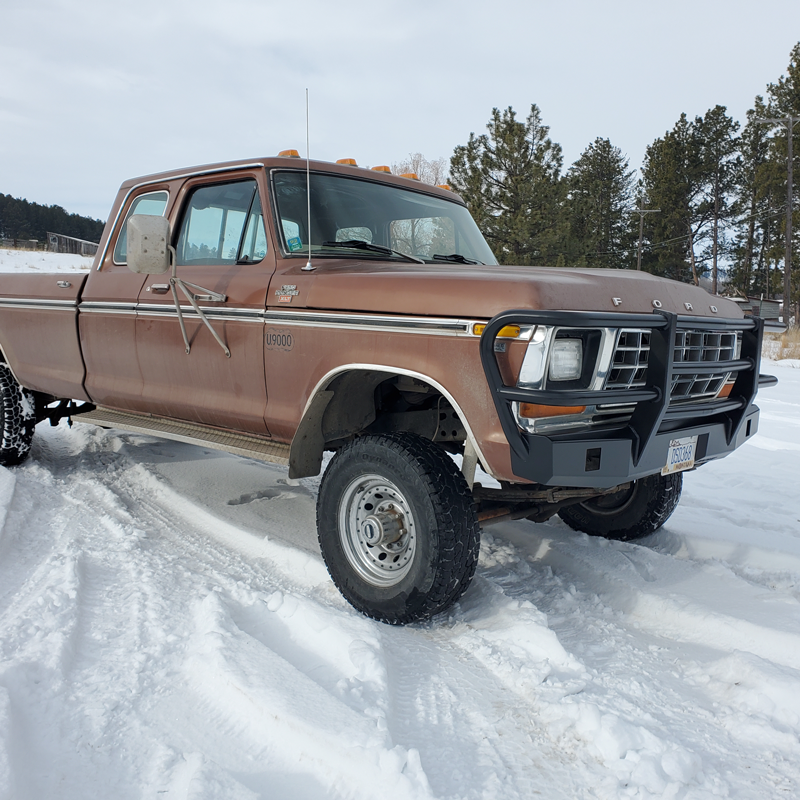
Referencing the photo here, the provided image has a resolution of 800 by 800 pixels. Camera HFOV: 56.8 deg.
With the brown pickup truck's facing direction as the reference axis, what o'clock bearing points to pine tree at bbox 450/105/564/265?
The pine tree is roughly at 8 o'clock from the brown pickup truck.

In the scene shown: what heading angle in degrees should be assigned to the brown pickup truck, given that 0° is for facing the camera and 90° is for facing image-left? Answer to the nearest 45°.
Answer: approximately 315°

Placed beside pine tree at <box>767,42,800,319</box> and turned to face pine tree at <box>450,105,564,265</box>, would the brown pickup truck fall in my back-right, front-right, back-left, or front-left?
front-left

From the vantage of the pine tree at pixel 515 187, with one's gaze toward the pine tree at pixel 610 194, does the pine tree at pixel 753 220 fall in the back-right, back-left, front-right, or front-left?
front-right

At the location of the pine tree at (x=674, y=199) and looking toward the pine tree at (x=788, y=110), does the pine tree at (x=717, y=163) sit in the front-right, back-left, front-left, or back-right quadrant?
front-left

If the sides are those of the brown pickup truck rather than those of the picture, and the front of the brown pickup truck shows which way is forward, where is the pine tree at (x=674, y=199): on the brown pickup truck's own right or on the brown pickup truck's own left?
on the brown pickup truck's own left

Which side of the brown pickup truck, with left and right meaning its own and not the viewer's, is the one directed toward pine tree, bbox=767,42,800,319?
left

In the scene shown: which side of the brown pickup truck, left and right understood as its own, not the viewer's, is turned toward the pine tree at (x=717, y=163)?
left

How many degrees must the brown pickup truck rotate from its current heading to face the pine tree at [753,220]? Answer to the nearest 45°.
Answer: approximately 90° to its left

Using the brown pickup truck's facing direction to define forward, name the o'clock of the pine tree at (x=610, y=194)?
The pine tree is roughly at 8 o'clock from the brown pickup truck.
